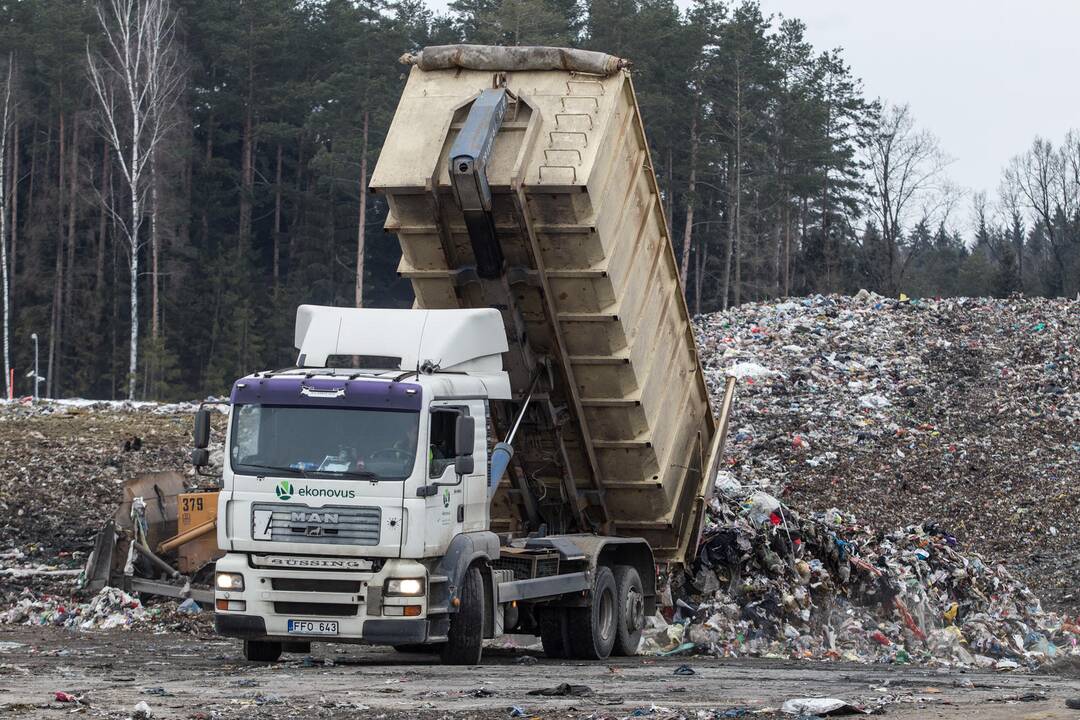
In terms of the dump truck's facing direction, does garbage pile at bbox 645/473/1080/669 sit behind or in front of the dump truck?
behind

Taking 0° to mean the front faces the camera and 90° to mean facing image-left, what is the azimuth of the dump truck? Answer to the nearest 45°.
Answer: approximately 45°

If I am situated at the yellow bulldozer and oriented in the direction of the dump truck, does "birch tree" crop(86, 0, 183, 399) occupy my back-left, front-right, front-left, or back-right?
back-left

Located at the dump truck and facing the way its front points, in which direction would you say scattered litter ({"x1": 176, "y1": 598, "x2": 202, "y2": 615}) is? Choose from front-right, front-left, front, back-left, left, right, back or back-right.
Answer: right

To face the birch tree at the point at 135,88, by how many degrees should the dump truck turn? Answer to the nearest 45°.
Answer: approximately 135° to its right

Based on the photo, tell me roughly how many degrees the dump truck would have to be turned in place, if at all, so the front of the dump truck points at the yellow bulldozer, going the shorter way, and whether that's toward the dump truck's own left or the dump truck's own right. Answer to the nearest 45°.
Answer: approximately 90° to the dump truck's own right
